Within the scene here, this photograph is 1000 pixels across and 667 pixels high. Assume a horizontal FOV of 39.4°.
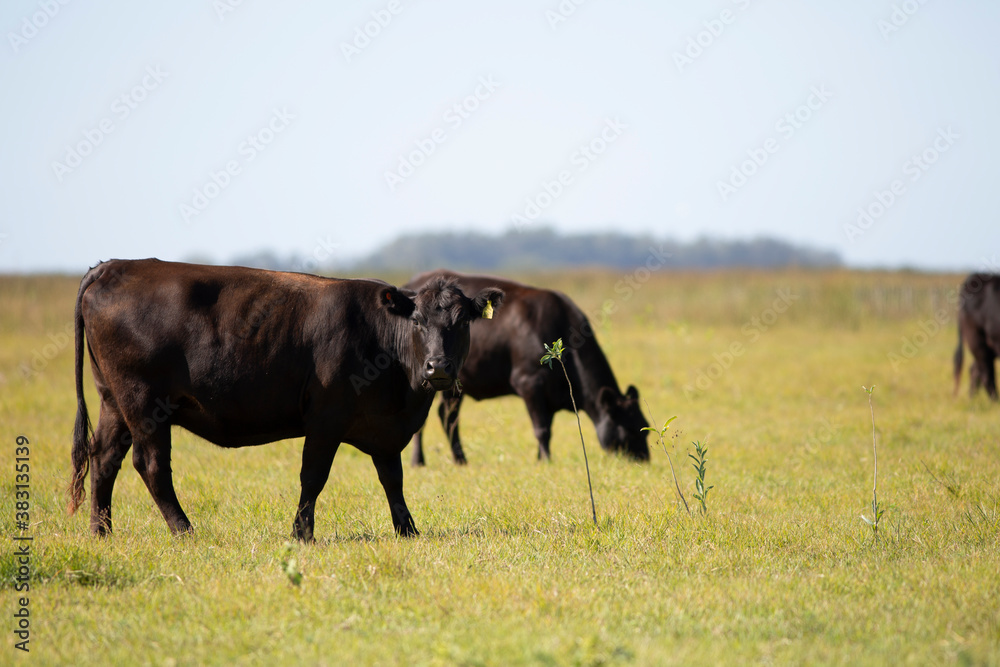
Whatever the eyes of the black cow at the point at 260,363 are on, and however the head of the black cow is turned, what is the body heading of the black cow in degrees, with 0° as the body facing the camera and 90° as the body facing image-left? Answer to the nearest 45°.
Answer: approximately 270°

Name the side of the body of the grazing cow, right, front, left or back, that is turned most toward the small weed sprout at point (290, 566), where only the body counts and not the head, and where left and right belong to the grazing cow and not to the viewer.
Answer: right

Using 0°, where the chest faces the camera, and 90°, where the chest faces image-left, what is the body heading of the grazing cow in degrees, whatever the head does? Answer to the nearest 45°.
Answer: approximately 270°

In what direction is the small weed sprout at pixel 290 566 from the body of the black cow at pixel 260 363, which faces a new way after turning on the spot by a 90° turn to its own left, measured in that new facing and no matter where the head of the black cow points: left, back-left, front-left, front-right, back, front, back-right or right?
back

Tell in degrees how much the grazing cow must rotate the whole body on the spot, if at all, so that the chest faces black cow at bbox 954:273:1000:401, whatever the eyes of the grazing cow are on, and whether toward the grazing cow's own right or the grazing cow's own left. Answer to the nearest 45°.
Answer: approximately 45° to the grazing cow's own left

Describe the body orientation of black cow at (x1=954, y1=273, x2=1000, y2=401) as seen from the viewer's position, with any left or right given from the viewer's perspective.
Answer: facing to the right of the viewer

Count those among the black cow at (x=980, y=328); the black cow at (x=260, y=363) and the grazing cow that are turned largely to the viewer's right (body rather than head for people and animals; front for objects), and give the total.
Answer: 3

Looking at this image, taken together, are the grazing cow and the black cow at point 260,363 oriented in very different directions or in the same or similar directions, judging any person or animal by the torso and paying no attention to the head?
same or similar directions
